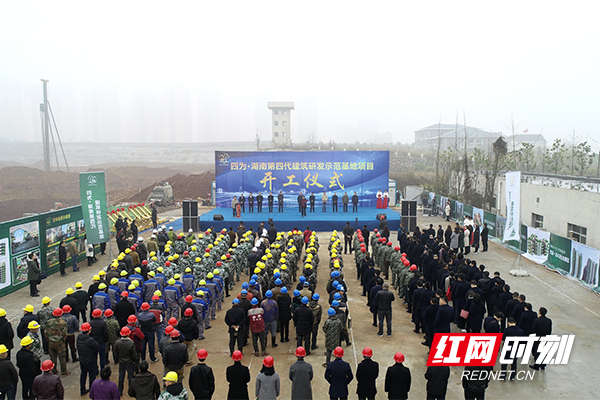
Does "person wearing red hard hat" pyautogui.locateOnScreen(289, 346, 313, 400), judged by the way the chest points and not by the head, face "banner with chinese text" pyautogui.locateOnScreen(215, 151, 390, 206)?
yes

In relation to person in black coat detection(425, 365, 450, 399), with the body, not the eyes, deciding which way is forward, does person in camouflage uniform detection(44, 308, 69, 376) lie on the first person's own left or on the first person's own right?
on the first person's own left

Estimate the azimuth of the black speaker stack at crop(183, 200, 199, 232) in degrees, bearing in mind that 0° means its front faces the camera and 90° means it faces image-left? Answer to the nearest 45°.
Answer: approximately 0°

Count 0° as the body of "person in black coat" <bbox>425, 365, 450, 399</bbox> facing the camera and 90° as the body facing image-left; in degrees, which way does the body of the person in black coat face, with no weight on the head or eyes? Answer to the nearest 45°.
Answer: approximately 180°

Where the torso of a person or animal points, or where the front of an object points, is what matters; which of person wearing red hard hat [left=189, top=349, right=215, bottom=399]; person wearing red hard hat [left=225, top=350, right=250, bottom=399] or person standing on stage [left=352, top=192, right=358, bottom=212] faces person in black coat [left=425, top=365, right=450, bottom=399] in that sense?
the person standing on stage

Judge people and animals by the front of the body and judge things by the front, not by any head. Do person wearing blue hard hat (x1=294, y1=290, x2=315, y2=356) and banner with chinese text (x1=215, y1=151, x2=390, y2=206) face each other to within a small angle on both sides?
yes

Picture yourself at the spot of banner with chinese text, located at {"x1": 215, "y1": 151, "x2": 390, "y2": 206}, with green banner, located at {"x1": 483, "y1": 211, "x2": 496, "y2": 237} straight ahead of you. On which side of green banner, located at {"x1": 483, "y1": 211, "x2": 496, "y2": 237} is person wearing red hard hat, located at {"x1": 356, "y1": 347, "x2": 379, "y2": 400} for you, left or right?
right

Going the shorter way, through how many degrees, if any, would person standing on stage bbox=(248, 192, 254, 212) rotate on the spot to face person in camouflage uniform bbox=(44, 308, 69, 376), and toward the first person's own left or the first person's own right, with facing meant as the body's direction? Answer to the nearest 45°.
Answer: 0° — they already face them

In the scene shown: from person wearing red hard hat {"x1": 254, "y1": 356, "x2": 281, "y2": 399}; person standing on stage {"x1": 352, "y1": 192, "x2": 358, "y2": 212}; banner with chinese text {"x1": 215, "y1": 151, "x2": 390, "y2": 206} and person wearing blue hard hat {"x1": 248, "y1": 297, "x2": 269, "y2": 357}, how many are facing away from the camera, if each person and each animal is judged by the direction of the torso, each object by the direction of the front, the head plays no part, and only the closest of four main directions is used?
2

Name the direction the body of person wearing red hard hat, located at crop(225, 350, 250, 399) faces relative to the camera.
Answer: away from the camera

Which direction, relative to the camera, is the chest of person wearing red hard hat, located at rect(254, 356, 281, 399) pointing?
away from the camera

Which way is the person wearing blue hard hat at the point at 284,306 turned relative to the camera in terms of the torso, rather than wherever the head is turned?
away from the camera

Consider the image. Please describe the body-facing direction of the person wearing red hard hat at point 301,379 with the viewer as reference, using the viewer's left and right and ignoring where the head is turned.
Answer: facing away from the viewer

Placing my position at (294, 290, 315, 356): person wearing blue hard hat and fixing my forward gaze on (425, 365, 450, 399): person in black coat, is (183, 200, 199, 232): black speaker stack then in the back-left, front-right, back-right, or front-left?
back-left

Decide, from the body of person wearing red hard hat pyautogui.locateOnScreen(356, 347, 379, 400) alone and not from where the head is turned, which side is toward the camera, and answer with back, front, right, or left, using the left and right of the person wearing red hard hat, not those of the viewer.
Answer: back
